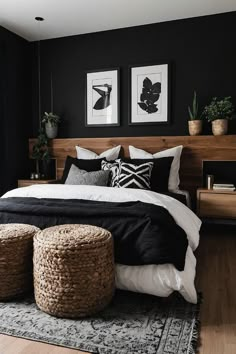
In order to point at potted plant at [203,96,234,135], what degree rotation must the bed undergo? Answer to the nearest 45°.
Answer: approximately 135° to its left

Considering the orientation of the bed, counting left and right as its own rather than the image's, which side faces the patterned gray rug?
front

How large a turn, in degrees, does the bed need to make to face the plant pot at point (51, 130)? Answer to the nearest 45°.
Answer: approximately 180°

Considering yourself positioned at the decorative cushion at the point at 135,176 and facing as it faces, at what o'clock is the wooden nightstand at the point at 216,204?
The wooden nightstand is roughly at 9 o'clock from the decorative cushion.

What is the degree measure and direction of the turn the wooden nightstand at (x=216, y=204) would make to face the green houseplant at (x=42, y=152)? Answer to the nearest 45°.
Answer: approximately 90° to its right

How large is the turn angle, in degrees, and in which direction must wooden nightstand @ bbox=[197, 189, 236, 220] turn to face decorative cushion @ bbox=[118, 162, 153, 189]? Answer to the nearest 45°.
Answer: approximately 90° to its right

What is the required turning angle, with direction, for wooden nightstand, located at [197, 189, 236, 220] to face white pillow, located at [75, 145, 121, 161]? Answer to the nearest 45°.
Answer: approximately 90° to its right

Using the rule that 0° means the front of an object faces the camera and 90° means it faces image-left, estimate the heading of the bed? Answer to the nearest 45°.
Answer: approximately 0°

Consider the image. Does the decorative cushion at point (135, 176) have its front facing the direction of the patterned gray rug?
yes

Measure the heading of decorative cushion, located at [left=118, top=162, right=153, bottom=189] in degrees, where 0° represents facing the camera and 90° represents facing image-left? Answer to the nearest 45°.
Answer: approximately 0°

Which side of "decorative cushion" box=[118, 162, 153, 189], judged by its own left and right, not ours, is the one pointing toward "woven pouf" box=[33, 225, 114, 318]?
front

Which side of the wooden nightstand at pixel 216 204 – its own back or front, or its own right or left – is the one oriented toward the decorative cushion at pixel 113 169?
right
